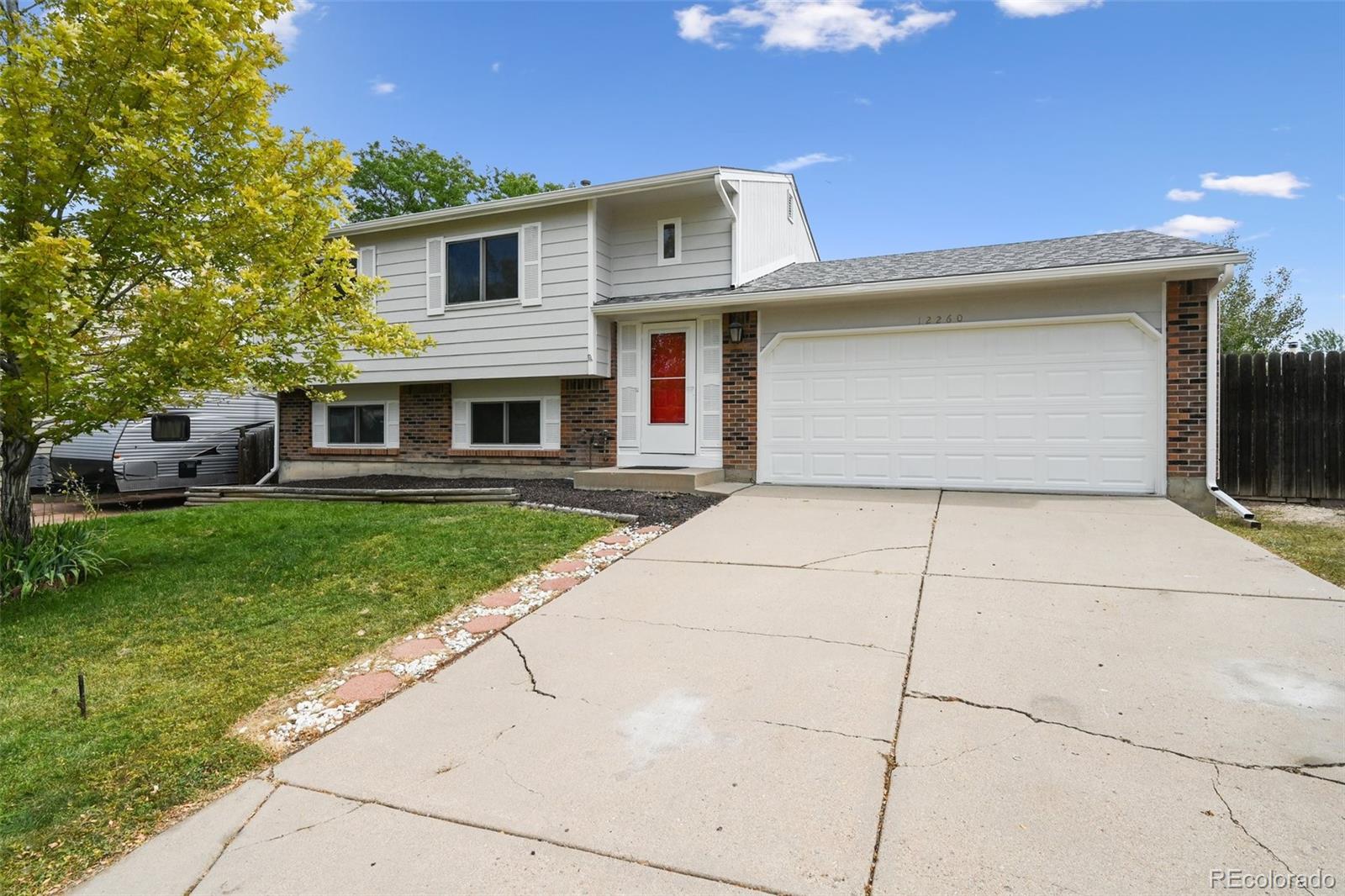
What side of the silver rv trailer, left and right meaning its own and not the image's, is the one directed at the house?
left

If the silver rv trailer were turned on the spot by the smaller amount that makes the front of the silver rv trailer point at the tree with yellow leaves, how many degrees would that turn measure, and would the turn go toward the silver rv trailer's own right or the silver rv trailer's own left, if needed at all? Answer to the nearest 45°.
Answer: approximately 45° to the silver rv trailer's own left

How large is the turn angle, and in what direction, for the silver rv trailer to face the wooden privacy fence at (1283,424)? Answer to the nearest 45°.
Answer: approximately 90° to its left

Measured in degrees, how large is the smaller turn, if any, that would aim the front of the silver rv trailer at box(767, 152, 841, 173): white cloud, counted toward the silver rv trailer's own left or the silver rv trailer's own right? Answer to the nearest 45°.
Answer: approximately 135° to the silver rv trailer's own left

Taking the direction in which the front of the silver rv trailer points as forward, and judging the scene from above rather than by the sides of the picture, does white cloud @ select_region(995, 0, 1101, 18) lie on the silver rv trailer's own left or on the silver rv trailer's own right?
on the silver rv trailer's own left

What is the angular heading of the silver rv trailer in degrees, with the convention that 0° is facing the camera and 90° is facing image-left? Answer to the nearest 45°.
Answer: approximately 45°

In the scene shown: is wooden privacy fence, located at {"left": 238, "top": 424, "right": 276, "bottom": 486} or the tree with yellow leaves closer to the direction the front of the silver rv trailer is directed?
the tree with yellow leaves

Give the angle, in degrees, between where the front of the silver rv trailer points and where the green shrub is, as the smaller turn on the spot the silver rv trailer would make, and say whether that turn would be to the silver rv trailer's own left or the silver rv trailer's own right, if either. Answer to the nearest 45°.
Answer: approximately 45° to the silver rv trailer's own left

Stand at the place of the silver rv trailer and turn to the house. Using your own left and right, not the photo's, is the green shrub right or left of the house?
right

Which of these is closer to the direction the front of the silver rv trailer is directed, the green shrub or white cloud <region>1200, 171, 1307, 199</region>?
the green shrub
